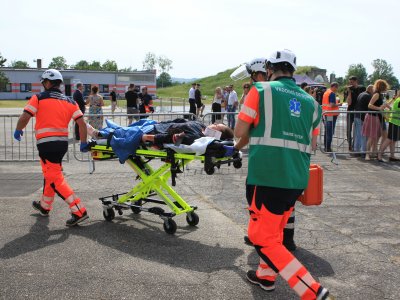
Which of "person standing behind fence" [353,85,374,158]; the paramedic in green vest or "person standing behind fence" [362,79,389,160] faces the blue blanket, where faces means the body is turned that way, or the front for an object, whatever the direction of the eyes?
the paramedic in green vest

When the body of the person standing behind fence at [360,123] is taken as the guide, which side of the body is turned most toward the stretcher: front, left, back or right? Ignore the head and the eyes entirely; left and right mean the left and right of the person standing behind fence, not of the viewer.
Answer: right

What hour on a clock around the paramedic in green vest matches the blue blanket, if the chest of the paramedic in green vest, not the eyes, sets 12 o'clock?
The blue blanket is roughly at 12 o'clock from the paramedic in green vest.

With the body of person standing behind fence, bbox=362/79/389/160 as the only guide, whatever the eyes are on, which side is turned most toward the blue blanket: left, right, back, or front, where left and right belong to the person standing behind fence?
right

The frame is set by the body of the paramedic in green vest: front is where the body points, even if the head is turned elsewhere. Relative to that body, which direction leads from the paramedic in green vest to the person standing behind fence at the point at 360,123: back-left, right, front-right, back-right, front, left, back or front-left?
front-right

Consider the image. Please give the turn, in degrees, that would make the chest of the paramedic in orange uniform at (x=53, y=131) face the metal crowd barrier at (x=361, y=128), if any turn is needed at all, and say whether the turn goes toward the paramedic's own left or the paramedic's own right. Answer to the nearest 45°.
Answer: approximately 90° to the paramedic's own right

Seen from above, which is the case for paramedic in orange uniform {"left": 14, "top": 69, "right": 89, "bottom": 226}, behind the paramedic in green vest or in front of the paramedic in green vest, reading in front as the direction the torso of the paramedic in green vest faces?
in front

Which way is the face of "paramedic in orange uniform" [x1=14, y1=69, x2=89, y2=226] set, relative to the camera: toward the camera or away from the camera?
away from the camera
